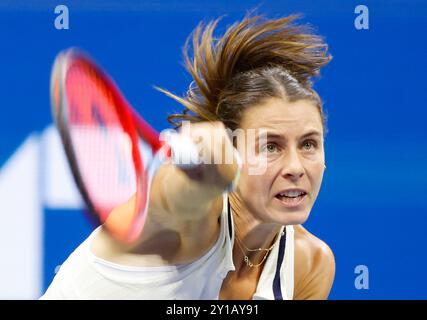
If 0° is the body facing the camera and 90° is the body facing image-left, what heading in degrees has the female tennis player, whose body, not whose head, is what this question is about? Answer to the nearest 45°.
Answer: approximately 315°
